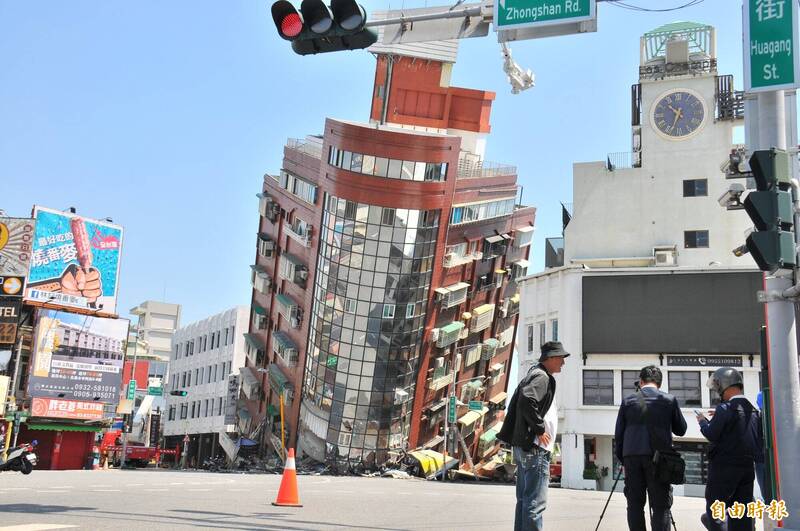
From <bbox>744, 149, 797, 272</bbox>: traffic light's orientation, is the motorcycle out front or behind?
out front

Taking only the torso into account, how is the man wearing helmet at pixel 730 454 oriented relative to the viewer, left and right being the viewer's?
facing away from the viewer and to the left of the viewer

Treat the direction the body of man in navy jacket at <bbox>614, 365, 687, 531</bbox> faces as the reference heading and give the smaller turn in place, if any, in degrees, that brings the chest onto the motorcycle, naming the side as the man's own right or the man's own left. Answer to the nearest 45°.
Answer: approximately 45° to the man's own left

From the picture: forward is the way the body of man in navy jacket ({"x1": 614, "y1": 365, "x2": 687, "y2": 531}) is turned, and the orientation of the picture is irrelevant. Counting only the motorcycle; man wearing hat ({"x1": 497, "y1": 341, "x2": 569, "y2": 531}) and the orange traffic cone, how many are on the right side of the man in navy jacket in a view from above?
0

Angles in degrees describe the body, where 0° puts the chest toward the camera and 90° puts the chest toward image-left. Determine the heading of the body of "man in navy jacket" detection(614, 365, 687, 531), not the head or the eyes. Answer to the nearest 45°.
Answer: approximately 180°

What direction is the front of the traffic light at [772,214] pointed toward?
to the viewer's left

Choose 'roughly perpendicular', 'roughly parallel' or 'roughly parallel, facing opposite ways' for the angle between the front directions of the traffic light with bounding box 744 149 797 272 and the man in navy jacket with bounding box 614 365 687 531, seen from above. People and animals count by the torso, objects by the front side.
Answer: roughly perpendicular

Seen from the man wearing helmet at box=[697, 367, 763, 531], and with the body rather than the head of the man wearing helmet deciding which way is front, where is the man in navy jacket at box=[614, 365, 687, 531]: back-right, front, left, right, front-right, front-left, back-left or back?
left

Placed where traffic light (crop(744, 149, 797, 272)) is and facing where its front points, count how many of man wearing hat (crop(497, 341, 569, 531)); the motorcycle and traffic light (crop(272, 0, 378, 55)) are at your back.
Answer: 0
